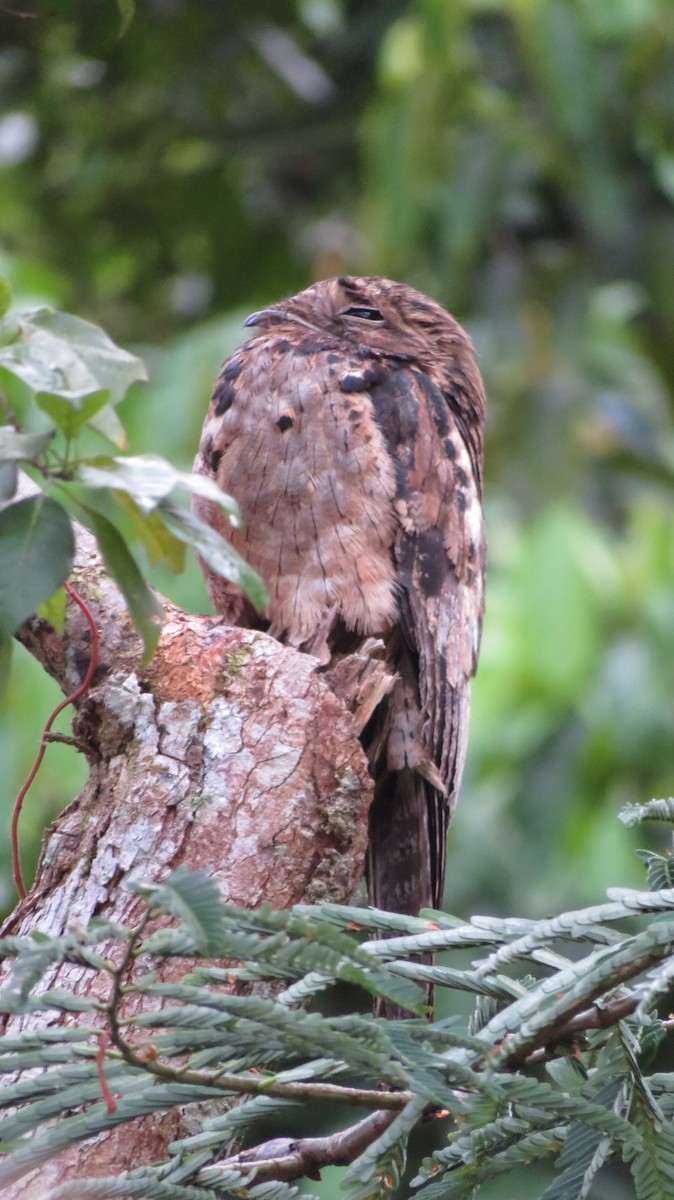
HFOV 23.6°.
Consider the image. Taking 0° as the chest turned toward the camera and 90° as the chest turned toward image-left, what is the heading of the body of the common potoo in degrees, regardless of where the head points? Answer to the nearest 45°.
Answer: approximately 45°

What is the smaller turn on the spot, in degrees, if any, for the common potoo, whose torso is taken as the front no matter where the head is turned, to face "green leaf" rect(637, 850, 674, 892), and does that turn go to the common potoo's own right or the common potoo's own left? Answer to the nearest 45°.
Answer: approximately 45° to the common potoo's own left
